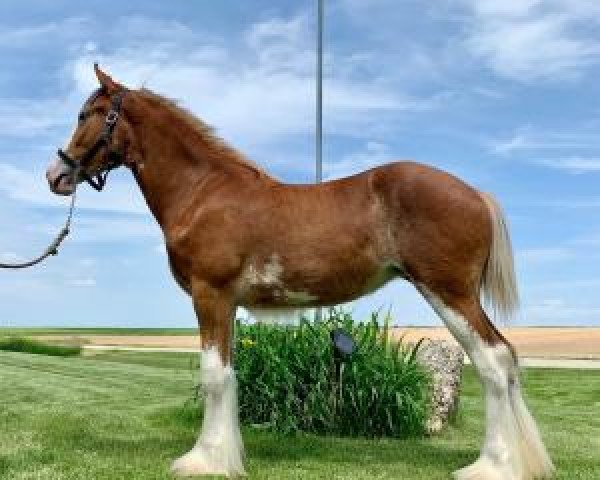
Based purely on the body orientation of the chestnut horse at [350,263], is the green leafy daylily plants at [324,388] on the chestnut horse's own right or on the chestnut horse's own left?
on the chestnut horse's own right

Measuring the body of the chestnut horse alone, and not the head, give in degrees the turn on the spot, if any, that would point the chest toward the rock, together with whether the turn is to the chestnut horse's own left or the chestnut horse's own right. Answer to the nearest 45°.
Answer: approximately 90° to the chestnut horse's own right

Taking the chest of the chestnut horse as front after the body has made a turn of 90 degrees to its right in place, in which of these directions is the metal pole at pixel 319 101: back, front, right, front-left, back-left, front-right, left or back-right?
front

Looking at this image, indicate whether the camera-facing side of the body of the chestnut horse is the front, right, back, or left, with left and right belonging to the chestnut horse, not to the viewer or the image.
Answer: left
